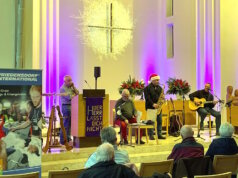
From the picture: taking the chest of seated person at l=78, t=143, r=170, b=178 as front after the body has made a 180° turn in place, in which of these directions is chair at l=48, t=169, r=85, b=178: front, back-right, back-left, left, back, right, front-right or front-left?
back-right

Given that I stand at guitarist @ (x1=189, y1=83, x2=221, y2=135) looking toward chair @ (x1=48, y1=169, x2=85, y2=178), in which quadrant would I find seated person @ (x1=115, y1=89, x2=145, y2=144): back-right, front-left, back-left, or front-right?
front-right

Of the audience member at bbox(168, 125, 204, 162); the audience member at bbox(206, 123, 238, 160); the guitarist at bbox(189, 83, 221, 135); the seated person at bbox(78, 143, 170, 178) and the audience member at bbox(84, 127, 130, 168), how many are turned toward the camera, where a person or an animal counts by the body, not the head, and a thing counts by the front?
1

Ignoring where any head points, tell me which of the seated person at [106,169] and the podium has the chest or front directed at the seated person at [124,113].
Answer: the seated person at [106,169]

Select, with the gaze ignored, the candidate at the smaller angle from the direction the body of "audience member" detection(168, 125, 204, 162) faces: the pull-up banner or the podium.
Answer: the podium

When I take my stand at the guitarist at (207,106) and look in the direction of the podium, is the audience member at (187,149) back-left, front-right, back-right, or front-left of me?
front-left

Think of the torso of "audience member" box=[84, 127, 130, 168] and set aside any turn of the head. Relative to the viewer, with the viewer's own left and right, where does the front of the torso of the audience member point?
facing away from the viewer

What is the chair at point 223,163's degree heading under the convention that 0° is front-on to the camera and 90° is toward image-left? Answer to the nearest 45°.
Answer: approximately 180°

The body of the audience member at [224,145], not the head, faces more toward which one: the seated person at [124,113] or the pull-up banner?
the seated person

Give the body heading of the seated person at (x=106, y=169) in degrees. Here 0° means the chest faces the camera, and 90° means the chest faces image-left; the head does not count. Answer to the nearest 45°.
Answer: approximately 180°

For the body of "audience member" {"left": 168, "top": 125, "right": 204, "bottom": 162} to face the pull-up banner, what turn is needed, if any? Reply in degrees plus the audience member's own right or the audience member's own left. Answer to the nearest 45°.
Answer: approximately 90° to the audience member's own left

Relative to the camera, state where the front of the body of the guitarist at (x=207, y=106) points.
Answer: toward the camera

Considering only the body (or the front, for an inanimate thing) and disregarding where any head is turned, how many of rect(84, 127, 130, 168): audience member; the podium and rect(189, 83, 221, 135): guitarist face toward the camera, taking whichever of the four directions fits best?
2

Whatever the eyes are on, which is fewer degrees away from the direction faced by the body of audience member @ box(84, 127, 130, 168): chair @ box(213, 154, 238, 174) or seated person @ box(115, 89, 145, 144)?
the seated person

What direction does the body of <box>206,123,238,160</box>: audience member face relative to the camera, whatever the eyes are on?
away from the camera

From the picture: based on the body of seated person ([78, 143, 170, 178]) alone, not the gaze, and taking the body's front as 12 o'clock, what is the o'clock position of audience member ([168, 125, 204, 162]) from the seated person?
The audience member is roughly at 1 o'clock from the seated person.

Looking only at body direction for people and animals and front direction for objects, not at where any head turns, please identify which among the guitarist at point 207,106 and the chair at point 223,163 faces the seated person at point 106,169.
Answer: the guitarist

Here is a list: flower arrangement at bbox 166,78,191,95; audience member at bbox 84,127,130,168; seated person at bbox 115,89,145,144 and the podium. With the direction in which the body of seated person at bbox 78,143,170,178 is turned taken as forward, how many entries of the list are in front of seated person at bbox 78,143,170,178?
4

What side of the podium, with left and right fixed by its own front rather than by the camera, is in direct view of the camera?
front

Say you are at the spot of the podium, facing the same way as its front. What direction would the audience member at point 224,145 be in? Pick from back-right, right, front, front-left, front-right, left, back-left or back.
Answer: front-left
